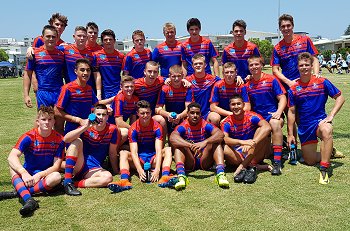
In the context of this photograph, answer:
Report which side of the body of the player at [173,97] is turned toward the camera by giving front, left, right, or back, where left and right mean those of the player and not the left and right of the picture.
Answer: front

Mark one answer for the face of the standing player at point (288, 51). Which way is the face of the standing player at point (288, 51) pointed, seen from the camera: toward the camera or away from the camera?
toward the camera

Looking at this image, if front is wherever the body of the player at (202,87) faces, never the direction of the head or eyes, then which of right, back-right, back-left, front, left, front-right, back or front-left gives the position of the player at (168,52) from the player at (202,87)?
back-right

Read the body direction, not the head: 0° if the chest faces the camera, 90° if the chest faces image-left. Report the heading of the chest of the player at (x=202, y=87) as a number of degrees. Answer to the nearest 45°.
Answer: approximately 0°

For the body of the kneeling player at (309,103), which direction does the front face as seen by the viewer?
toward the camera

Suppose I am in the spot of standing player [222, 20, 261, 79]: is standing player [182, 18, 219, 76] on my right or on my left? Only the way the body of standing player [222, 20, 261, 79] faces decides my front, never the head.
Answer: on my right

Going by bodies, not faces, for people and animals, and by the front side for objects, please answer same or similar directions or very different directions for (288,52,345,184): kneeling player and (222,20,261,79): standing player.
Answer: same or similar directions

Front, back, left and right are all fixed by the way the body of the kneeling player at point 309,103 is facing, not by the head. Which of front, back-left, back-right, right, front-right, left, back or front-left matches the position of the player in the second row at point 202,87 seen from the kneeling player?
right

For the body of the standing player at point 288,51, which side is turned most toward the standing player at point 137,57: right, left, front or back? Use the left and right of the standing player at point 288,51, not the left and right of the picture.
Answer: right

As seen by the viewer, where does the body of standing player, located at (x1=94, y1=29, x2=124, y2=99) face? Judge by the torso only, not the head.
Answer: toward the camera
